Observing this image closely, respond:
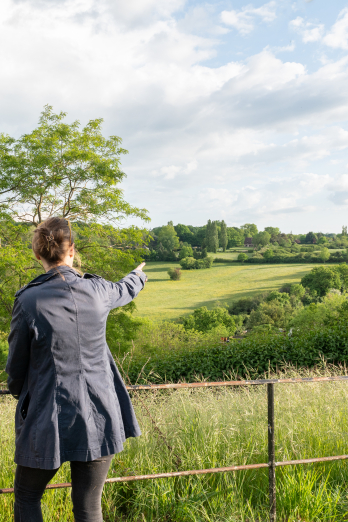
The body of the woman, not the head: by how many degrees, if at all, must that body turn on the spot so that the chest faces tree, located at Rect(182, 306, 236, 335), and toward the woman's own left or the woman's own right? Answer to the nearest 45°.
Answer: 0° — they already face it

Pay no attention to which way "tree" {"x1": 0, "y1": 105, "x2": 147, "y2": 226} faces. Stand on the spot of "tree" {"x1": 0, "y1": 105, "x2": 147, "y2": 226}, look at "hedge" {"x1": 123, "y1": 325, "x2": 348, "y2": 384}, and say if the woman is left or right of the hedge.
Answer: right

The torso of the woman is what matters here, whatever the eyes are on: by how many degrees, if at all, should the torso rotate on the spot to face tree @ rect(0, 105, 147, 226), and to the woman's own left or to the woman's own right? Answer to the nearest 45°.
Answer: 0° — they already face it

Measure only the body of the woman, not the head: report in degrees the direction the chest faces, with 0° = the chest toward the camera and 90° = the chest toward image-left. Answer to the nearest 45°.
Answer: approximately 180°

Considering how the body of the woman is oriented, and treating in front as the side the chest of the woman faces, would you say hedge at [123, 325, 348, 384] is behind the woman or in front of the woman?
in front

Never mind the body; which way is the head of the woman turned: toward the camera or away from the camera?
away from the camera
